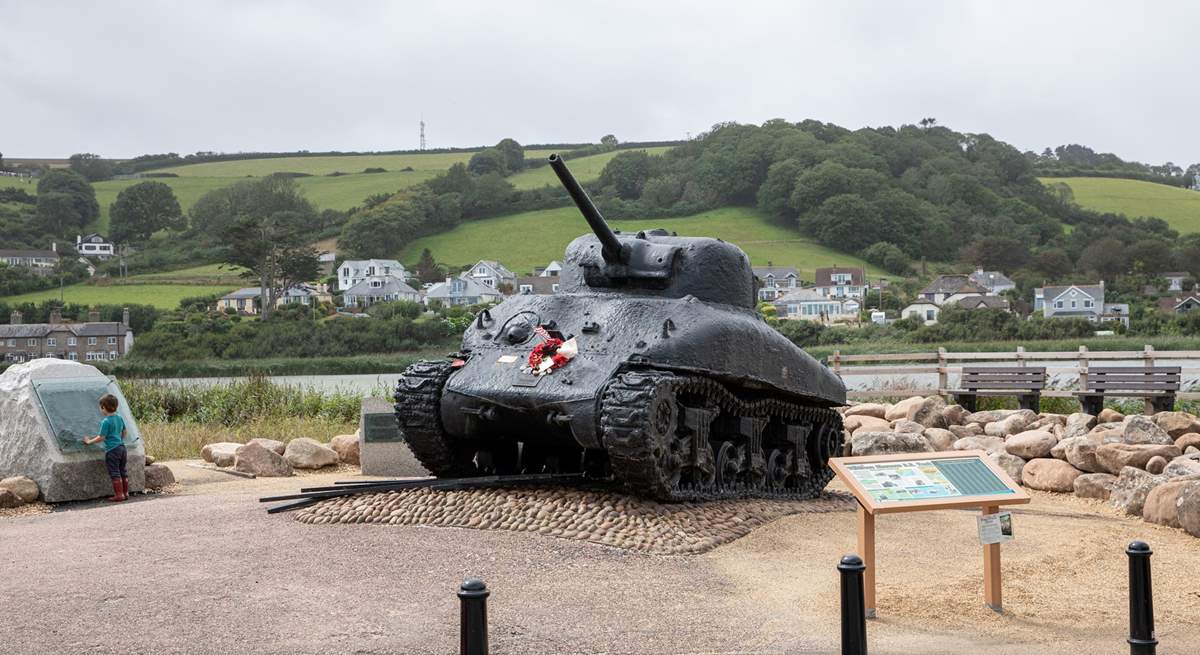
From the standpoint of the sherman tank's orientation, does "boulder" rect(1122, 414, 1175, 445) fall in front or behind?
behind

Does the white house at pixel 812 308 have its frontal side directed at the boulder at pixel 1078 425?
yes

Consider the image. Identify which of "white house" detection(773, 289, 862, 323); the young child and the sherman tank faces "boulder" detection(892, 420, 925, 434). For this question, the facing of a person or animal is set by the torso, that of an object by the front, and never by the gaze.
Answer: the white house

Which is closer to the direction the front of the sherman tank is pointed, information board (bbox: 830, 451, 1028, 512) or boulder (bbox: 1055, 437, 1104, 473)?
the information board

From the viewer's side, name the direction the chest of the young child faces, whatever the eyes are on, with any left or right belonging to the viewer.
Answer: facing away from the viewer and to the left of the viewer

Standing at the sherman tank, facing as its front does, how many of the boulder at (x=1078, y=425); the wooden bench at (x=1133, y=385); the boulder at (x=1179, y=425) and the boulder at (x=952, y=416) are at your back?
4

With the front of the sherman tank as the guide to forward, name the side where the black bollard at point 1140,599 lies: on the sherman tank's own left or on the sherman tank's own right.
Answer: on the sherman tank's own left

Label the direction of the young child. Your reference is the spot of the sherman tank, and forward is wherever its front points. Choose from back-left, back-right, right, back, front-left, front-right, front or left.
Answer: front-right

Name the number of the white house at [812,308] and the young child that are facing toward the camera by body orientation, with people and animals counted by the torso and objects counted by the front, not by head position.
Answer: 1

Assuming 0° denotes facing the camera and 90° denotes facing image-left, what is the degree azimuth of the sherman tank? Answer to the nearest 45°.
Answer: approximately 45°

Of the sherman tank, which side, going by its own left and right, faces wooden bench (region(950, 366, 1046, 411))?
back

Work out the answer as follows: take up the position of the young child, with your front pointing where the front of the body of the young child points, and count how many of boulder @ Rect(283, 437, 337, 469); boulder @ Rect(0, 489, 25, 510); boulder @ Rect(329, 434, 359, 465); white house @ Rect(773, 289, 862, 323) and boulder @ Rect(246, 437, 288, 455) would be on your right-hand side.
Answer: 4

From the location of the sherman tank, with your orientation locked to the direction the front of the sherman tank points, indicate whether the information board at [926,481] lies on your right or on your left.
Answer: on your left
